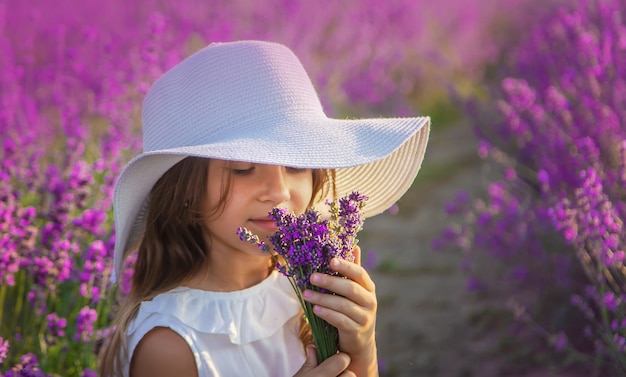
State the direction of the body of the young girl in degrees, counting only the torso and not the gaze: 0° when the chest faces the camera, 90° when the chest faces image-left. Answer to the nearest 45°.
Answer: approximately 315°
